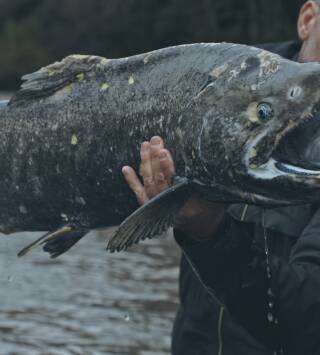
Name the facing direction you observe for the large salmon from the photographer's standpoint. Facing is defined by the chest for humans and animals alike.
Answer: facing to the right of the viewer
